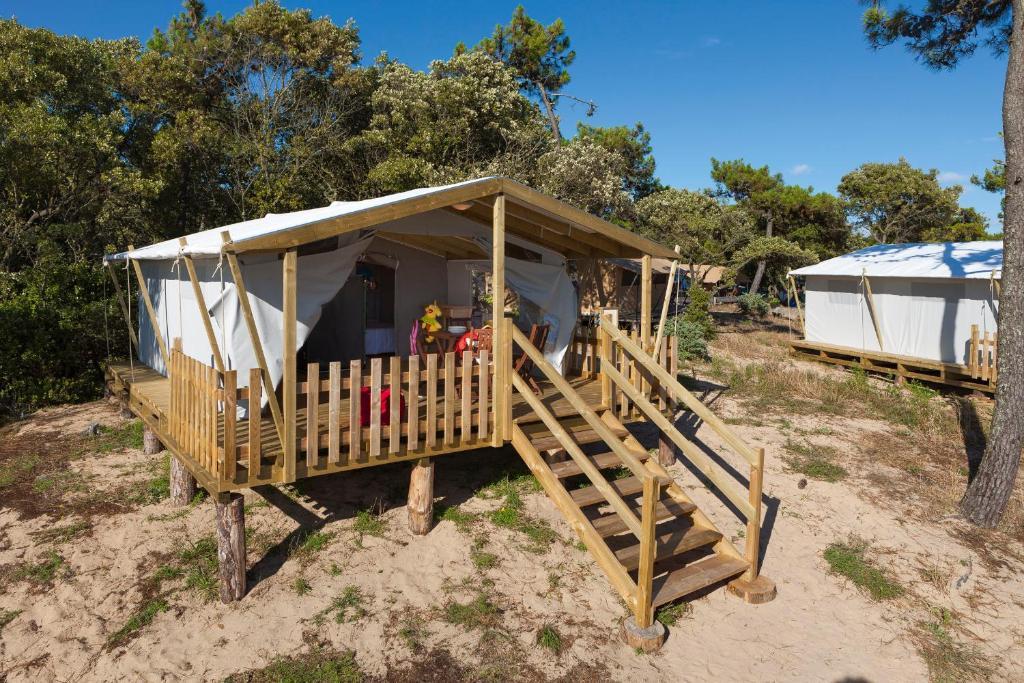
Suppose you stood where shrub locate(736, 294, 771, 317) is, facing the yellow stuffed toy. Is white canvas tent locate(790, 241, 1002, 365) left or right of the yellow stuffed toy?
left

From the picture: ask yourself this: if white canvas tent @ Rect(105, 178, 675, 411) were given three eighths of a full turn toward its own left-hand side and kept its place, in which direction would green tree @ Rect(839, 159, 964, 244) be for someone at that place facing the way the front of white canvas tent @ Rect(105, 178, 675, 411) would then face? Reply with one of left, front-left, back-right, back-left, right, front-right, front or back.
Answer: front-right

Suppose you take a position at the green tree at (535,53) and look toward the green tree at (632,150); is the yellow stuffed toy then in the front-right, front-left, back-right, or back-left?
back-right

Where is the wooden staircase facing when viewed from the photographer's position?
facing the viewer and to the right of the viewer

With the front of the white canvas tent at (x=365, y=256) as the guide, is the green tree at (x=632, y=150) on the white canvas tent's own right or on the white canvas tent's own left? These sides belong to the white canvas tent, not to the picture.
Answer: on the white canvas tent's own left

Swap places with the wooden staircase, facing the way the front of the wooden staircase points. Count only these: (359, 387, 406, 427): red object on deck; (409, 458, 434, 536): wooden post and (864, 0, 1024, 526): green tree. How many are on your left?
1

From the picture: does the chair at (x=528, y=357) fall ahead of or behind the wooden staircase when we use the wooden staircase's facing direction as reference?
behind

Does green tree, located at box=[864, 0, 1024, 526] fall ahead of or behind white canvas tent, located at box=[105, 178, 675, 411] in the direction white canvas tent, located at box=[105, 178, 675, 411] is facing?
ahead

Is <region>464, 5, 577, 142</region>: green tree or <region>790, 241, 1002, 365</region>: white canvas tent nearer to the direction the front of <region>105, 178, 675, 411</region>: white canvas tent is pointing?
the white canvas tent

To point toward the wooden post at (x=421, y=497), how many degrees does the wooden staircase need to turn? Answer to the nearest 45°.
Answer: approximately 135° to its right

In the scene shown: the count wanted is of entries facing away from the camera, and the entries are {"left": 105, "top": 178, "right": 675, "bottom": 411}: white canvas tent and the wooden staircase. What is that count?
0
